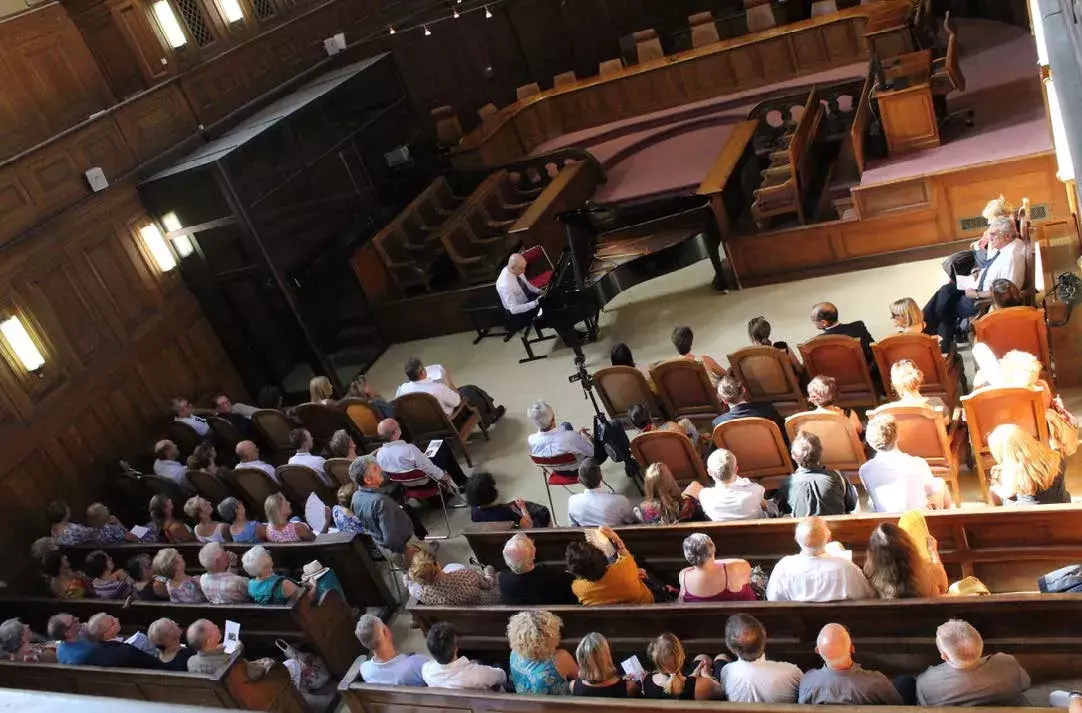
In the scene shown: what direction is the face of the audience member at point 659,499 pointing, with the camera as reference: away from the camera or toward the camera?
away from the camera

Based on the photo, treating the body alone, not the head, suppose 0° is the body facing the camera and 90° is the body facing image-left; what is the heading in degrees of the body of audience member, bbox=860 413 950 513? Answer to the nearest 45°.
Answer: approximately 180°

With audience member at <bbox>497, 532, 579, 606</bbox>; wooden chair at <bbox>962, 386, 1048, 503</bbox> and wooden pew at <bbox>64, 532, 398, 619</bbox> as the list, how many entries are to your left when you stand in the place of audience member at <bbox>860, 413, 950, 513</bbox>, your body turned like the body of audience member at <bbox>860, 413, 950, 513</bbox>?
2

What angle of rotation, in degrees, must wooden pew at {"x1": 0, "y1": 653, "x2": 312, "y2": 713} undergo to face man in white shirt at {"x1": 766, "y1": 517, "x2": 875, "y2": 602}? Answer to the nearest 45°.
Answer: approximately 90° to its right

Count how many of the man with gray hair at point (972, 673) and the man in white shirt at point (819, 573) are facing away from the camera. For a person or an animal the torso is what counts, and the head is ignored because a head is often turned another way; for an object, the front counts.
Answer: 2

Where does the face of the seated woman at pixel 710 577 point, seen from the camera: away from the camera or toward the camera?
away from the camera

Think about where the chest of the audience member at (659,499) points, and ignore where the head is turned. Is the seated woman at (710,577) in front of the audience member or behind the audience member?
behind

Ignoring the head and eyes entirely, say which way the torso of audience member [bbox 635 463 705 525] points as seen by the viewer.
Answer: away from the camera

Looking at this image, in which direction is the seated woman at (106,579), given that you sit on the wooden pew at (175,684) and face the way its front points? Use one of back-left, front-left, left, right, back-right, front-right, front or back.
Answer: front-left

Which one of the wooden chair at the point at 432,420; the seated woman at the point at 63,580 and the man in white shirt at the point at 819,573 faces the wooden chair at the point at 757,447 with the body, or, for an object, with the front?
the man in white shirt

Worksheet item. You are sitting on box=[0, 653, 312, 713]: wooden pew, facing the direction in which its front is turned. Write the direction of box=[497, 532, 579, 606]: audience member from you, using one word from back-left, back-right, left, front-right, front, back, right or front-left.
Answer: right

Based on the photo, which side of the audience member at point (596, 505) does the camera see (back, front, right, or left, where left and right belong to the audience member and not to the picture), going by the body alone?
back

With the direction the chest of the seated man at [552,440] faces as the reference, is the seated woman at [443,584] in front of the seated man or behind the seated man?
behind

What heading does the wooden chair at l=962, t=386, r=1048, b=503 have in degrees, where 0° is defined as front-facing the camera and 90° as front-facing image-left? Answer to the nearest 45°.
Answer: approximately 180°

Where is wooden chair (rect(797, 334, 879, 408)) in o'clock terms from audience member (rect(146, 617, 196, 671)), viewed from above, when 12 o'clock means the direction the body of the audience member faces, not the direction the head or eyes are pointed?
The wooden chair is roughly at 2 o'clock from the audience member.

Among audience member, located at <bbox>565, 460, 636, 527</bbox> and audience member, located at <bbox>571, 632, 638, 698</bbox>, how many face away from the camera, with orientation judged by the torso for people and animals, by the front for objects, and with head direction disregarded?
2
